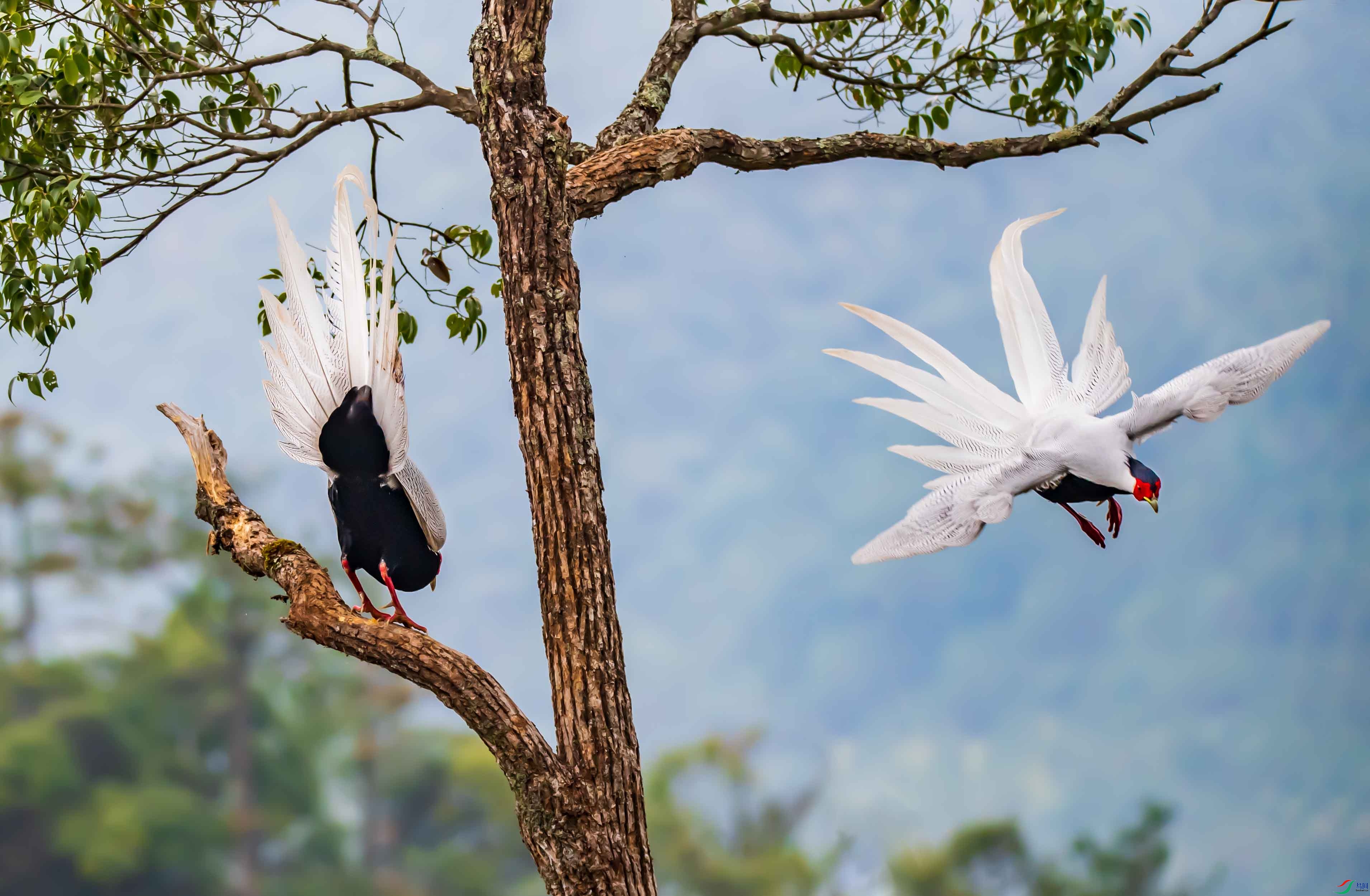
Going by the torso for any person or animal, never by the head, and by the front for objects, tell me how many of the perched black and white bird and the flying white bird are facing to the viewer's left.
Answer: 0

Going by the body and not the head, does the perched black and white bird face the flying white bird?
no

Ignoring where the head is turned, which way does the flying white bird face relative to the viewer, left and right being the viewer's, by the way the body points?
facing the viewer and to the right of the viewer

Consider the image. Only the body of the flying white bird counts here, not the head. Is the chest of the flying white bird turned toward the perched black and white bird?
no

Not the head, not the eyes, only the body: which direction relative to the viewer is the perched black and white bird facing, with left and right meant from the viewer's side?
facing away from the viewer and to the right of the viewer
